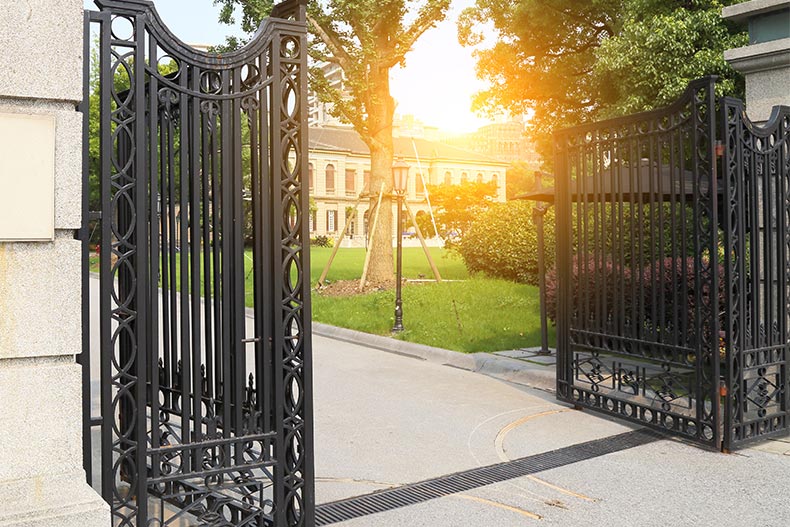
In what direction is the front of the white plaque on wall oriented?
toward the camera

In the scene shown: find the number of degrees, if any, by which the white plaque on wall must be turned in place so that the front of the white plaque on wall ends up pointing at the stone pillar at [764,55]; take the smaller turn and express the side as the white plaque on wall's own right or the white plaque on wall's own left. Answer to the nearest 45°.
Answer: approximately 90° to the white plaque on wall's own left

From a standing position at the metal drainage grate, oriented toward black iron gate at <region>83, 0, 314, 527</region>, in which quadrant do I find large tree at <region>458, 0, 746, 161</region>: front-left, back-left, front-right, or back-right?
back-right

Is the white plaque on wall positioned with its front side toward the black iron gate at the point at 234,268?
no

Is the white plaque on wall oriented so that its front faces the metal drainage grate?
no

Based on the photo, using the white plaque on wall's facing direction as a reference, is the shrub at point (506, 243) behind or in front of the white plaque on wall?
behind

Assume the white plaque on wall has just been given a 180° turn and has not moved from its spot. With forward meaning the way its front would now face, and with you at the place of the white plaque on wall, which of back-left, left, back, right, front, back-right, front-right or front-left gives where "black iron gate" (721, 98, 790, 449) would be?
right

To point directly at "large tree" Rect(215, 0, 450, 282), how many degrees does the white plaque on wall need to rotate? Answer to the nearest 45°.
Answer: approximately 135° to its left

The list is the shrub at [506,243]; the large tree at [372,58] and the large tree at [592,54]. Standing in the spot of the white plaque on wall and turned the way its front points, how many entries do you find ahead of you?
0

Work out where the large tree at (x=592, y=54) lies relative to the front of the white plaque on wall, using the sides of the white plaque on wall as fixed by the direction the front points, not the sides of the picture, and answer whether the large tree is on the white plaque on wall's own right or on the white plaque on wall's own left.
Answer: on the white plaque on wall's own left

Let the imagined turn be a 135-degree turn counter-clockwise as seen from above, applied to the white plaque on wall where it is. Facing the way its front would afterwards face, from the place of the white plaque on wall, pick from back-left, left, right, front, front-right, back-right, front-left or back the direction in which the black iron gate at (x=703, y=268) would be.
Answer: front-right
